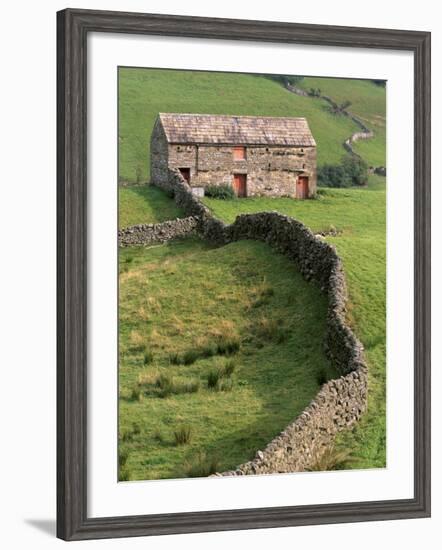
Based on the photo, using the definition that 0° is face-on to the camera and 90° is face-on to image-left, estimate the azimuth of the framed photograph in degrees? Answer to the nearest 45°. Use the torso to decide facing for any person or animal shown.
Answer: approximately 315°
